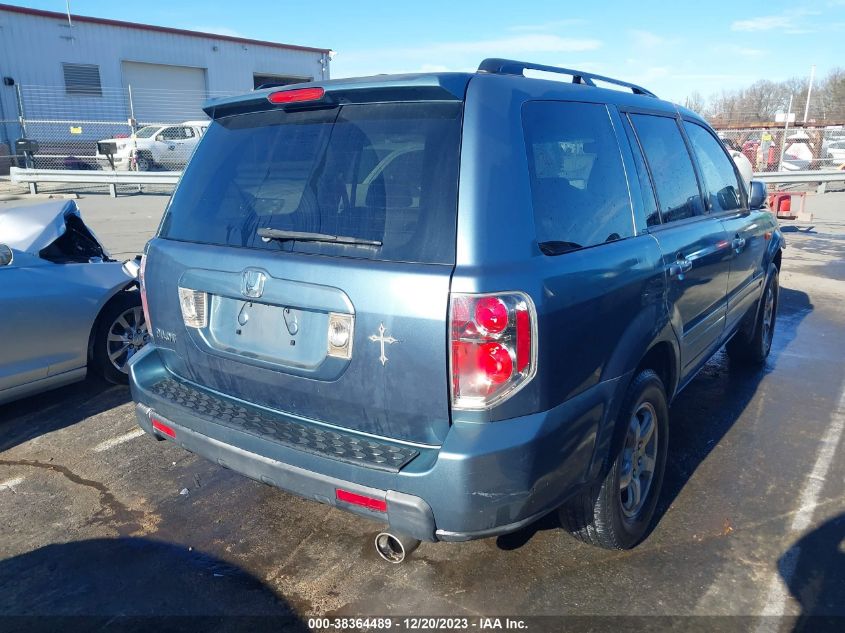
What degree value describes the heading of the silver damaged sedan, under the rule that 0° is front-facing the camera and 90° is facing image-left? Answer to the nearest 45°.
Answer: approximately 225°

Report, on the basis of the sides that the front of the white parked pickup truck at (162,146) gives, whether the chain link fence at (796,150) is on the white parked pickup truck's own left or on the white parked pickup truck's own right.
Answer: on the white parked pickup truck's own left

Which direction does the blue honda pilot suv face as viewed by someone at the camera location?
facing away from the viewer and to the right of the viewer

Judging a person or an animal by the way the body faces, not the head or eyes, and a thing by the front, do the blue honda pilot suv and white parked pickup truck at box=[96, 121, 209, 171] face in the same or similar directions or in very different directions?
very different directions

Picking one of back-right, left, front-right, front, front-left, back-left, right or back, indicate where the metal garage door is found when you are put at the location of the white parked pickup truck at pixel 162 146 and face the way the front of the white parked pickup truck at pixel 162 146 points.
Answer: back-right

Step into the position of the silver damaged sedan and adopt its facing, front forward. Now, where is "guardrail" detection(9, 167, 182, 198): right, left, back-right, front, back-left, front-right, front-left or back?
front-left

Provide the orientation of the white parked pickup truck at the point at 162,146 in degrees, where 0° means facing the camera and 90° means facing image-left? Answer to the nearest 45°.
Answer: approximately 45°

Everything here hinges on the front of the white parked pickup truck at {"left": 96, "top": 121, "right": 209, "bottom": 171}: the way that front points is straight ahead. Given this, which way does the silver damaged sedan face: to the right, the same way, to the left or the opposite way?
the opposite way

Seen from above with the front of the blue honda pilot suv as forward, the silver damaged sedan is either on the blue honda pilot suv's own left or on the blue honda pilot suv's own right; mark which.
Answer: on the blue honda pilot suv's own left

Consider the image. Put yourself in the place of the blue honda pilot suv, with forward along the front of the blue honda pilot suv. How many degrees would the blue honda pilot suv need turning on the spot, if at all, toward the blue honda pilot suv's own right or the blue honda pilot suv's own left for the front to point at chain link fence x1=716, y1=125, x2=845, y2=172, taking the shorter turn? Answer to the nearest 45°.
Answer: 0° — it already faces it

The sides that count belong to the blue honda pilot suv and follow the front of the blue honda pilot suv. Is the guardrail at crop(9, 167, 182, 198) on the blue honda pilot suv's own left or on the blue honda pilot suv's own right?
on the blue honda pilot suv's own left

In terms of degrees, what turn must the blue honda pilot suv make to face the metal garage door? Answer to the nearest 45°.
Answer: approximately 90° to its left

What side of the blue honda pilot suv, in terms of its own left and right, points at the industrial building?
left
